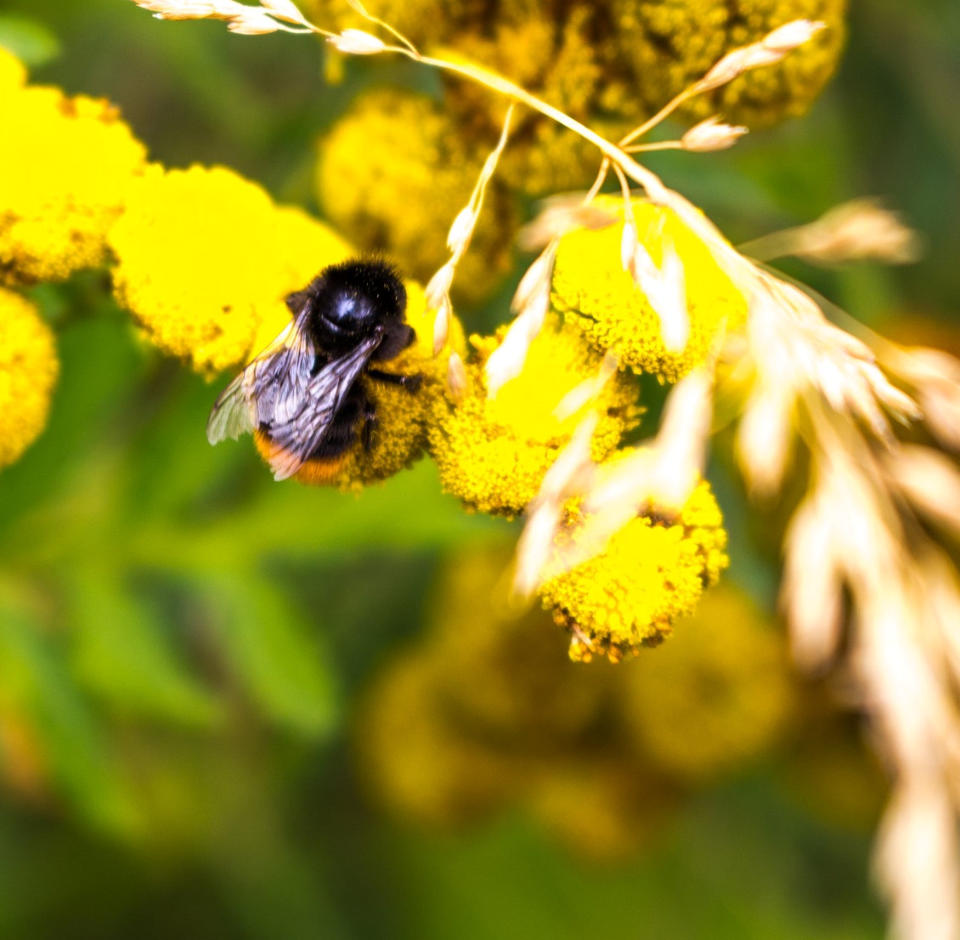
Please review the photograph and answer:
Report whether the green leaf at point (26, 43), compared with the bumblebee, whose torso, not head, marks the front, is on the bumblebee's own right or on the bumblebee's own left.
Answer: on the bumblebee's own left

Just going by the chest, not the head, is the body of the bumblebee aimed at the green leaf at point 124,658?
no

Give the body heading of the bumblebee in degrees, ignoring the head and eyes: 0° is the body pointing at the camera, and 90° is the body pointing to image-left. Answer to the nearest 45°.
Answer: approximately 225°
